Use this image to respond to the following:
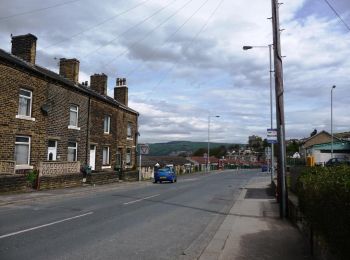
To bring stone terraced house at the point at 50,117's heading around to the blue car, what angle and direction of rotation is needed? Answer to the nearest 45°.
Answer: approximately 90° to its left

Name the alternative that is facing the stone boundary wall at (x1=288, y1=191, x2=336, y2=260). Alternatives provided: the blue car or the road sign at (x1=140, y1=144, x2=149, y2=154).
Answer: the road sign

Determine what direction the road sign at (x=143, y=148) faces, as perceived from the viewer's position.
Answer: facing the viewer

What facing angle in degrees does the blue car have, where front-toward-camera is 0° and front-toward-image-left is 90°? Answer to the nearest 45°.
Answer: approximately 180°

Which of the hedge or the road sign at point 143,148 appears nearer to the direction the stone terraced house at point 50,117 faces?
the hedge

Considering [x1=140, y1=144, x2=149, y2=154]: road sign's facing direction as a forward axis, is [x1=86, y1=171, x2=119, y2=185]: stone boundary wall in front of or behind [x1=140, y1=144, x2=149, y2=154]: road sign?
in front

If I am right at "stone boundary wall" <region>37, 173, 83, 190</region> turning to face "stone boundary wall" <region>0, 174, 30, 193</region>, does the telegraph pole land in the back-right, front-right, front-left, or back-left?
front-left

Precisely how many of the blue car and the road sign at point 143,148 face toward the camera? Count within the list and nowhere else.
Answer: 1

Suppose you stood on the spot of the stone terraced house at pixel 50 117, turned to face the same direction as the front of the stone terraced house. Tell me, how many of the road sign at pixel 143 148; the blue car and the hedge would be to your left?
2

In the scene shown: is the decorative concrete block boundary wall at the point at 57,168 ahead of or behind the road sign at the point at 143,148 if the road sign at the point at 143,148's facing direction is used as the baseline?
ahead

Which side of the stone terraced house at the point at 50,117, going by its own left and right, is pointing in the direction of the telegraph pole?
front

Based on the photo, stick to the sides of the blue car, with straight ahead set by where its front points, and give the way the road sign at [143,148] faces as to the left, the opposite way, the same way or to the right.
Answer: the opposite way

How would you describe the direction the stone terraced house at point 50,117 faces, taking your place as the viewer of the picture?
facing the viewer and to the right of the viewer

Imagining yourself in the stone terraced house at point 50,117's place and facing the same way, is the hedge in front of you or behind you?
in front
